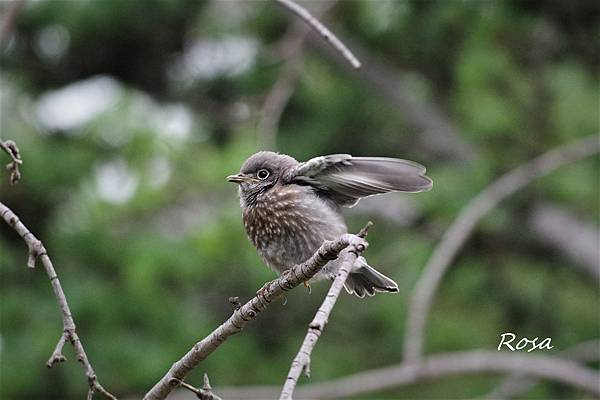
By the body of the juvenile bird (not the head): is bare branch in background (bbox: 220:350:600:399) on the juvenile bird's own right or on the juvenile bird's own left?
on the juvenile bird's own right

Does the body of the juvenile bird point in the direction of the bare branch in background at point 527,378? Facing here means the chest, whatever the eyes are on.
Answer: no

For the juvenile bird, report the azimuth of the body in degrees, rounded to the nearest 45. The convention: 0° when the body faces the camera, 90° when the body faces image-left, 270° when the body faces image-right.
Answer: approximately 90°
